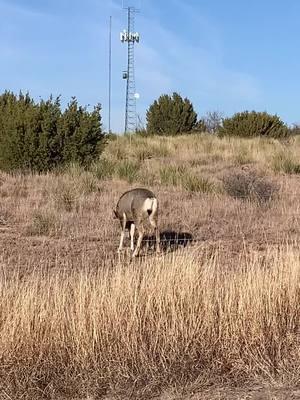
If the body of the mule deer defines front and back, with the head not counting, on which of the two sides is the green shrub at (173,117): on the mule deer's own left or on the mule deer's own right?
on the mule deer's own right

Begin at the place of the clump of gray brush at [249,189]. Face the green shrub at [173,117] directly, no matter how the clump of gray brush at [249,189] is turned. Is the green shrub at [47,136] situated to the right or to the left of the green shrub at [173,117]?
left

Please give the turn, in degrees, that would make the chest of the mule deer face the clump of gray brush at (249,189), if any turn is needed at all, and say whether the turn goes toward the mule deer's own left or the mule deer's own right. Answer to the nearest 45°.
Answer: approximately 90° to the mule deer's own right

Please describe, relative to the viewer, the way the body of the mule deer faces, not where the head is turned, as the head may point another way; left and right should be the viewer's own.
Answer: facing away from the viewer and to the left of the viewer

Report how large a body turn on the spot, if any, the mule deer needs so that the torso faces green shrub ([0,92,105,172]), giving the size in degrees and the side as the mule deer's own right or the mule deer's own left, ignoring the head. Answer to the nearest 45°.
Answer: approximately 45° to the mule deer's own right

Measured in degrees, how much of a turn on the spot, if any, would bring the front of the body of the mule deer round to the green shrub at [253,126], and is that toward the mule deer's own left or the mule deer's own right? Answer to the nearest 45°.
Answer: approximately 45° to the mule deer's own right

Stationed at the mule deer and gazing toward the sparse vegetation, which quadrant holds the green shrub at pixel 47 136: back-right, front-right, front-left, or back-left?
front-left

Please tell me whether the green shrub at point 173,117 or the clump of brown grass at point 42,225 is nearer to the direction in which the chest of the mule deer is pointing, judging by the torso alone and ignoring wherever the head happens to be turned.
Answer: the clump of brown grass

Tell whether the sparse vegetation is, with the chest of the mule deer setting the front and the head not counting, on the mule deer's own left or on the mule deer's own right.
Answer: on the mule deer's own right
